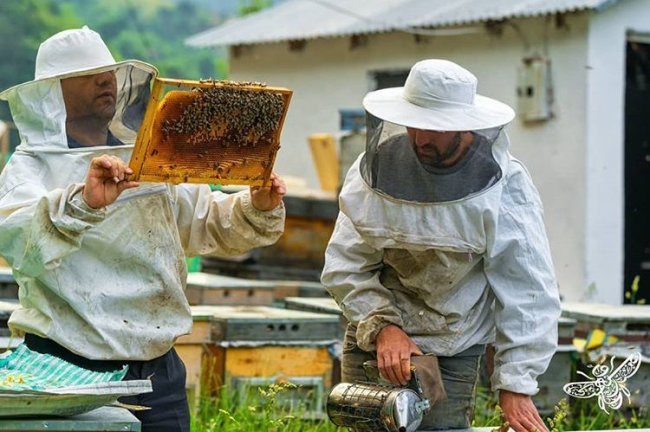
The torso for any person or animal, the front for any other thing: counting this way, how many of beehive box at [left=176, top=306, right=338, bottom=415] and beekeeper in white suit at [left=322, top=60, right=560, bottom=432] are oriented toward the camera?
2

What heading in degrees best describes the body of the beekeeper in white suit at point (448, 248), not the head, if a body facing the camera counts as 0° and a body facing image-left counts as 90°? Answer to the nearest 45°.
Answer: approximately 0°

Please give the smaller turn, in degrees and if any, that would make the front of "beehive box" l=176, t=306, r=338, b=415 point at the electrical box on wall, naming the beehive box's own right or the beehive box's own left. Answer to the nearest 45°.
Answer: approximately 135° to the beehive box's own left

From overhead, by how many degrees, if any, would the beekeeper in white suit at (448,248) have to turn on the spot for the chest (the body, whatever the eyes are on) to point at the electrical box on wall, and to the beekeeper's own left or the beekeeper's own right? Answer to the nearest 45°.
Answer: approximately 180°

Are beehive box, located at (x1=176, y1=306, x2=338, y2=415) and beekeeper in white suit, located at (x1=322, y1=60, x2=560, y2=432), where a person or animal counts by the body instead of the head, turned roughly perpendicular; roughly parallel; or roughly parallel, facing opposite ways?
roughly parallel

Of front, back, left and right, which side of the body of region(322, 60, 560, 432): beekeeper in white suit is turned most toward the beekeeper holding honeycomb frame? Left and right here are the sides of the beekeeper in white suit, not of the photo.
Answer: right

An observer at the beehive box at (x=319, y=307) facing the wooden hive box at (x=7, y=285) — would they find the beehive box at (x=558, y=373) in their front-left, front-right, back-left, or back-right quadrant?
back-left

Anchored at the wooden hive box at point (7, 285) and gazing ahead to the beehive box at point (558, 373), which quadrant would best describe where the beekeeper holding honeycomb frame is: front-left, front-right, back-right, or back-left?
front-right

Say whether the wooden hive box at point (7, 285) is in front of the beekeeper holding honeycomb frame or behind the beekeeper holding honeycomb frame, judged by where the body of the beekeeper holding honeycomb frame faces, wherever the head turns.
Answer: behind

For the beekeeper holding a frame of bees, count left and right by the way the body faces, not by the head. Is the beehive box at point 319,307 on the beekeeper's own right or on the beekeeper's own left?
on the beekeeper's own left
